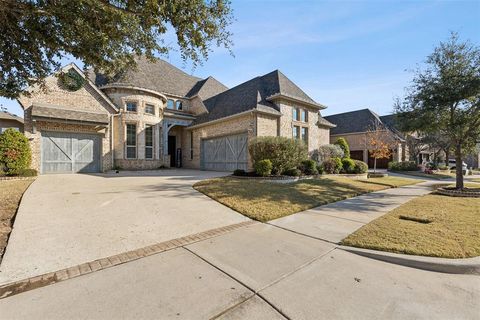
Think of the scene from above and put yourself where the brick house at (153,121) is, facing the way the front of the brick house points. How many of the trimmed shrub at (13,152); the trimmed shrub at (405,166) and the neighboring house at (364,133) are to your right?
1

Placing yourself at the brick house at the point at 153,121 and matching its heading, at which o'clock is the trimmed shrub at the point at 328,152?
The trimmed shrub is roughly at 11 o'clock from the brick house.

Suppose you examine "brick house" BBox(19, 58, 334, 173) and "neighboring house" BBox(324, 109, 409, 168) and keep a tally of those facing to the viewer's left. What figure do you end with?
0

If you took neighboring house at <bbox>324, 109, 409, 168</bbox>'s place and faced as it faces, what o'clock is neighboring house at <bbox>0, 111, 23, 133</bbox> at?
neighboring house at <bbox>0, 111, 23, 133</bbox> is roughly at 3 o'clock from neighboring house at <bbox>324, 109, 409, 168</bbox>.

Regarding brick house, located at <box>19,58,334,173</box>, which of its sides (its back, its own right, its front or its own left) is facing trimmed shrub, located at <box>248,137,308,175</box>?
front

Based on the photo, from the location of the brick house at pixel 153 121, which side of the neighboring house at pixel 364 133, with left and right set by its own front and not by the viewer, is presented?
right

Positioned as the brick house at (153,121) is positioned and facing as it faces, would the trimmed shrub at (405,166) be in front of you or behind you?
in front

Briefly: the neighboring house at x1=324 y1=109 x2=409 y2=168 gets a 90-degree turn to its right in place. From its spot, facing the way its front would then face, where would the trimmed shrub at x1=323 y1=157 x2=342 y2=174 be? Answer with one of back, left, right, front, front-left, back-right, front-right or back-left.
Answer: front-left

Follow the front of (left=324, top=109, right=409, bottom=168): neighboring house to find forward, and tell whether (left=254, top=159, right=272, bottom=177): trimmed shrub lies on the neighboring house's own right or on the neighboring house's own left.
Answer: on the neighboring house's own right

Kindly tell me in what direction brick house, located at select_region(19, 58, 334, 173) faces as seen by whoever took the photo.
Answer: facing the viewer and to the right of the viewer

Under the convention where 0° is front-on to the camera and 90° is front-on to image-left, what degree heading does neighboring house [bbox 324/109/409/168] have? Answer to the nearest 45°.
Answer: approximately 315°

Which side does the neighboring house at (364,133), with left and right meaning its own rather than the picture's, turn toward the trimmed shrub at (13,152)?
right

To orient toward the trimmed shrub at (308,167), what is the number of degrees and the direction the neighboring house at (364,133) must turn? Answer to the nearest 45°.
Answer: approximately 45° to its right

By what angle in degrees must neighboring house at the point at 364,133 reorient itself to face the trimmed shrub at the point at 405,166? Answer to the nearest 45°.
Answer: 0° — it already faces it
